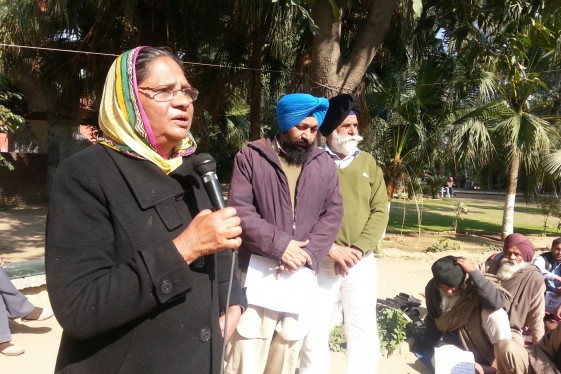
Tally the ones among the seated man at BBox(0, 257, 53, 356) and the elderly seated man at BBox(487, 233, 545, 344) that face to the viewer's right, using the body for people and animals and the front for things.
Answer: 1

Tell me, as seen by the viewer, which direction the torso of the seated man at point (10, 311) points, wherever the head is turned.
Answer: to the viewer's right

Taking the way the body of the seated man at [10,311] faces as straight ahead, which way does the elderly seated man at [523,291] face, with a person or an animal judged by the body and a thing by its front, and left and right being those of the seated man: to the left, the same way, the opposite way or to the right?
the opposite way

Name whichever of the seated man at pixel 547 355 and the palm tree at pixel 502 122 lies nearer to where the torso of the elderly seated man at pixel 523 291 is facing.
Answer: the seated man

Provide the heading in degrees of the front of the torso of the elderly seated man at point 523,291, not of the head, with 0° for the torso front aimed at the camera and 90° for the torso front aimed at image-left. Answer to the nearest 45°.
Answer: approximately 45°

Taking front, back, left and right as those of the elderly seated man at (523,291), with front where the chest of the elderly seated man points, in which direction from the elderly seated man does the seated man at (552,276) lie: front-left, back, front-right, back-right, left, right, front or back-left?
back-right
